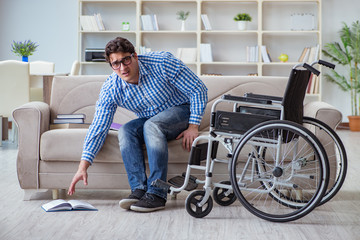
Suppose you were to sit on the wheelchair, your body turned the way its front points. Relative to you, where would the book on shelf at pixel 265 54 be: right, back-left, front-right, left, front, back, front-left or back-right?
right

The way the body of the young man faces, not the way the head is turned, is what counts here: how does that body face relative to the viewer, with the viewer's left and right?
facing the viewer and to the left of the viewer

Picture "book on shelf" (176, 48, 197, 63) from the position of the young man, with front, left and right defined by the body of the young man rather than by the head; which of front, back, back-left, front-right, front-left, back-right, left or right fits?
back-right

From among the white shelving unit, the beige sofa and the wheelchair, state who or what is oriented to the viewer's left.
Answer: the wheelchair

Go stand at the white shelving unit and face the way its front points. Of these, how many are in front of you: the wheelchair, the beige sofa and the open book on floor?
3

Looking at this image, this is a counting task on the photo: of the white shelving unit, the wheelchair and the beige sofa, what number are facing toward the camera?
2

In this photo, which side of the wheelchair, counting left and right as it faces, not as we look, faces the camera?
left

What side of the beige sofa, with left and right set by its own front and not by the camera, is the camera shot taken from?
front
